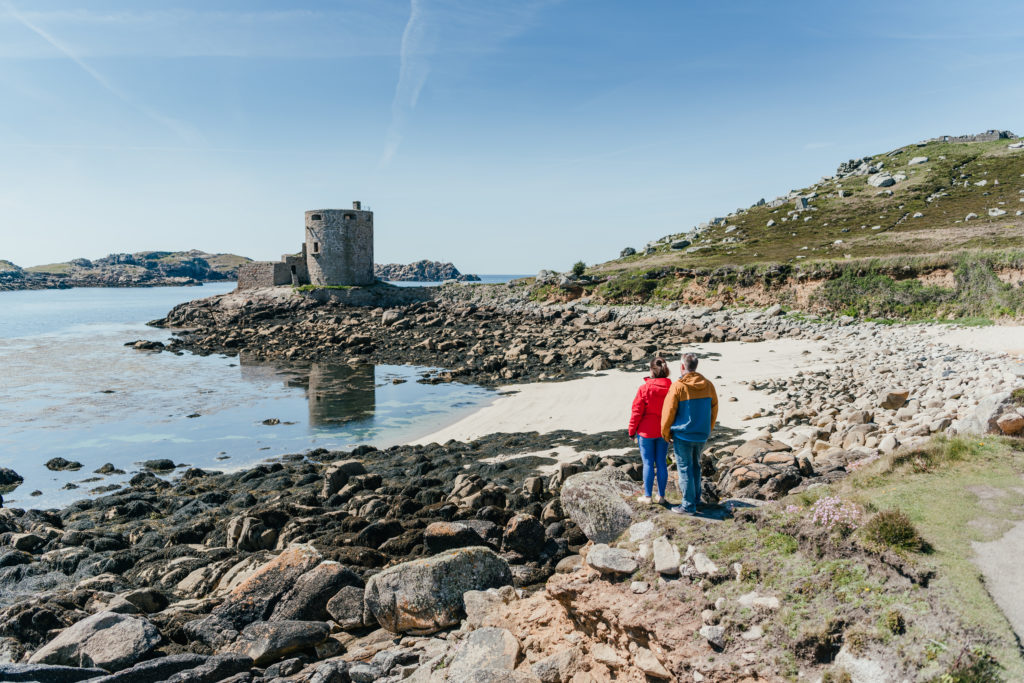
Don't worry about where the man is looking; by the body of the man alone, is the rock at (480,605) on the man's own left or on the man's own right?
on the man's own left

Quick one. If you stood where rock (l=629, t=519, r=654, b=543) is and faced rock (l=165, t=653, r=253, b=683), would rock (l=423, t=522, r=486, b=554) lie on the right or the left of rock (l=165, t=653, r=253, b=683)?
right

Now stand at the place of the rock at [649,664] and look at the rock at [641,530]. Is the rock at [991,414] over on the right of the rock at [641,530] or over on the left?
right

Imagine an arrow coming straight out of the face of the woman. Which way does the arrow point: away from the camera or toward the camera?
away from the camera

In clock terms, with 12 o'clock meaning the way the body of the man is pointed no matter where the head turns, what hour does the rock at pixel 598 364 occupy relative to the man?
The rock is roughly at 1 o'clock from the man.

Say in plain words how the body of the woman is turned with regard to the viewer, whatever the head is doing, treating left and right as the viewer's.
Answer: facing away from the viewer and to the left of the viewer

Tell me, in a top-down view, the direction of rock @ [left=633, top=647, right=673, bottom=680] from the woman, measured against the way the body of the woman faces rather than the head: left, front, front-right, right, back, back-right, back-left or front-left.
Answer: back-left

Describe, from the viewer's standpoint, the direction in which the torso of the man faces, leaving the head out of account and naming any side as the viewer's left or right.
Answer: facing away from the viewer and to the left of the viewer

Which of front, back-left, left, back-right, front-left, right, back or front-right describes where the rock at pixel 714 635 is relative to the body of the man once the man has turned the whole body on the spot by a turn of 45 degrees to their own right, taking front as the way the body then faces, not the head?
back
